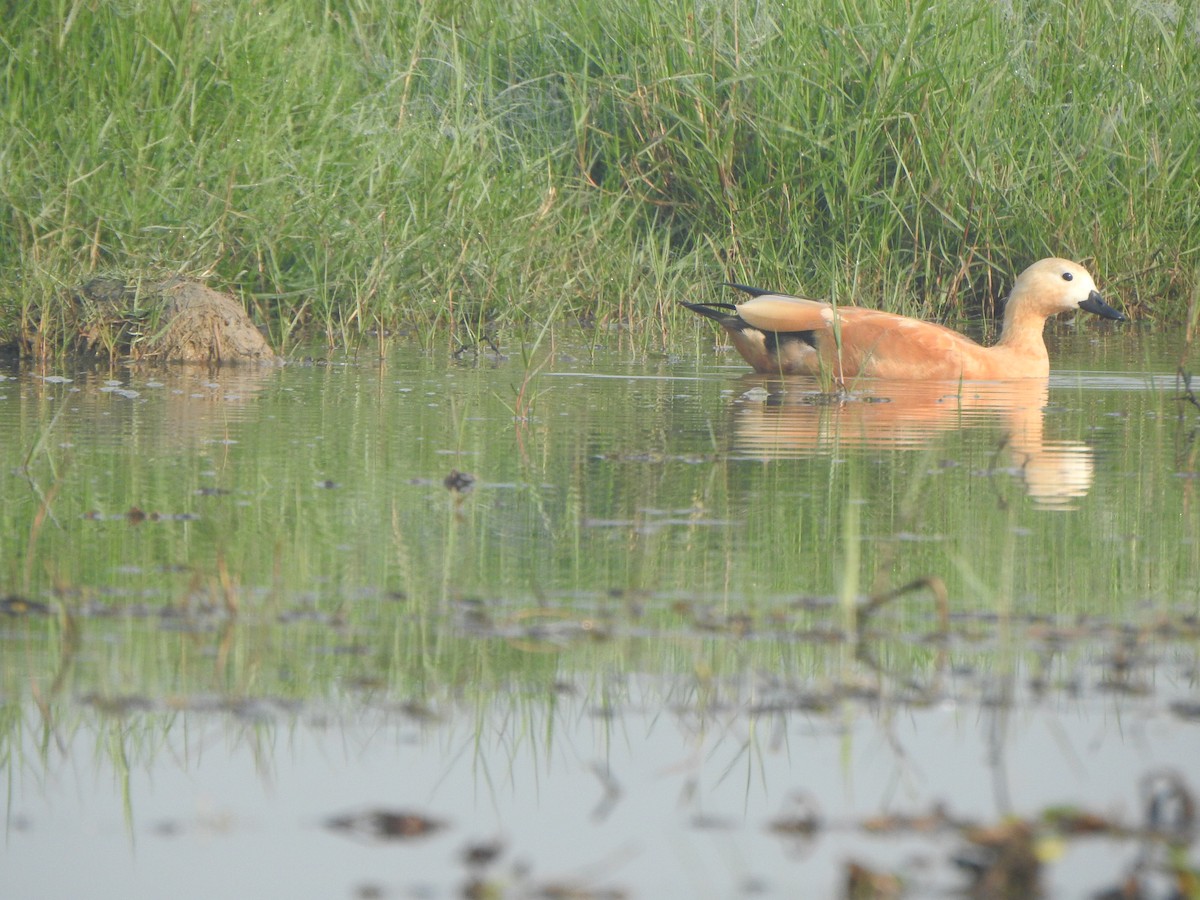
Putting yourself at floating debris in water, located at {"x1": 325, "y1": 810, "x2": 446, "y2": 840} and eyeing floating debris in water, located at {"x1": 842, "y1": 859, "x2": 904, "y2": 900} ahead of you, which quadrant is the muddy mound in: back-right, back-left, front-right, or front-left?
back-left

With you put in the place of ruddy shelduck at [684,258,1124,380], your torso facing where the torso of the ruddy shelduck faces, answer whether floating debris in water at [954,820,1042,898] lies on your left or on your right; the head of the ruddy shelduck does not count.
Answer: on your right

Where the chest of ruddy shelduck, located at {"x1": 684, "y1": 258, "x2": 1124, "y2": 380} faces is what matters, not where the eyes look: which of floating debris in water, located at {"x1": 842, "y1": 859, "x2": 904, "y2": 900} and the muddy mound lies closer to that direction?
the floating debris in water

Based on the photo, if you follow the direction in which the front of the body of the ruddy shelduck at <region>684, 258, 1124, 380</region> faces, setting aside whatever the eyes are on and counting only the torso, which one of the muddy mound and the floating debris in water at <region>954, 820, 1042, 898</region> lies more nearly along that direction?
the floating debris in water

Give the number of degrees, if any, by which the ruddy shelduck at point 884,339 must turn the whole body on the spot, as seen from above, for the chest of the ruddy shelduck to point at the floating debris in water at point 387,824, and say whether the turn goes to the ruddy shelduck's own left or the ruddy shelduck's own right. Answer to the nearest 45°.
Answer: approximately 90° to the ruddy shelduck's own right

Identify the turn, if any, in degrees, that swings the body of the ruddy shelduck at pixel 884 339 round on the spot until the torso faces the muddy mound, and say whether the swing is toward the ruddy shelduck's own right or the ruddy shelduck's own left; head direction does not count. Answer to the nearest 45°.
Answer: approximately 180°

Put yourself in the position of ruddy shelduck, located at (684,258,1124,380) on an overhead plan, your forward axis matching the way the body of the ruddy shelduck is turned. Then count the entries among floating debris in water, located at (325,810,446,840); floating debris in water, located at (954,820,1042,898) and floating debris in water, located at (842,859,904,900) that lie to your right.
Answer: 3

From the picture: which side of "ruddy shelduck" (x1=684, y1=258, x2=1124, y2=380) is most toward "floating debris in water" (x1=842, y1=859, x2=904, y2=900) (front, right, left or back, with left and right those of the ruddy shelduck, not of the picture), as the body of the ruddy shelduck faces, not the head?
right

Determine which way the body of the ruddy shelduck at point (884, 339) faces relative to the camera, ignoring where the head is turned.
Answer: to the viewer's right

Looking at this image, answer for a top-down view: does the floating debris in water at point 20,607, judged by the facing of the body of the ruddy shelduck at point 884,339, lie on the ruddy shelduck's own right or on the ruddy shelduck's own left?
on the ruddy shelduck's own right
